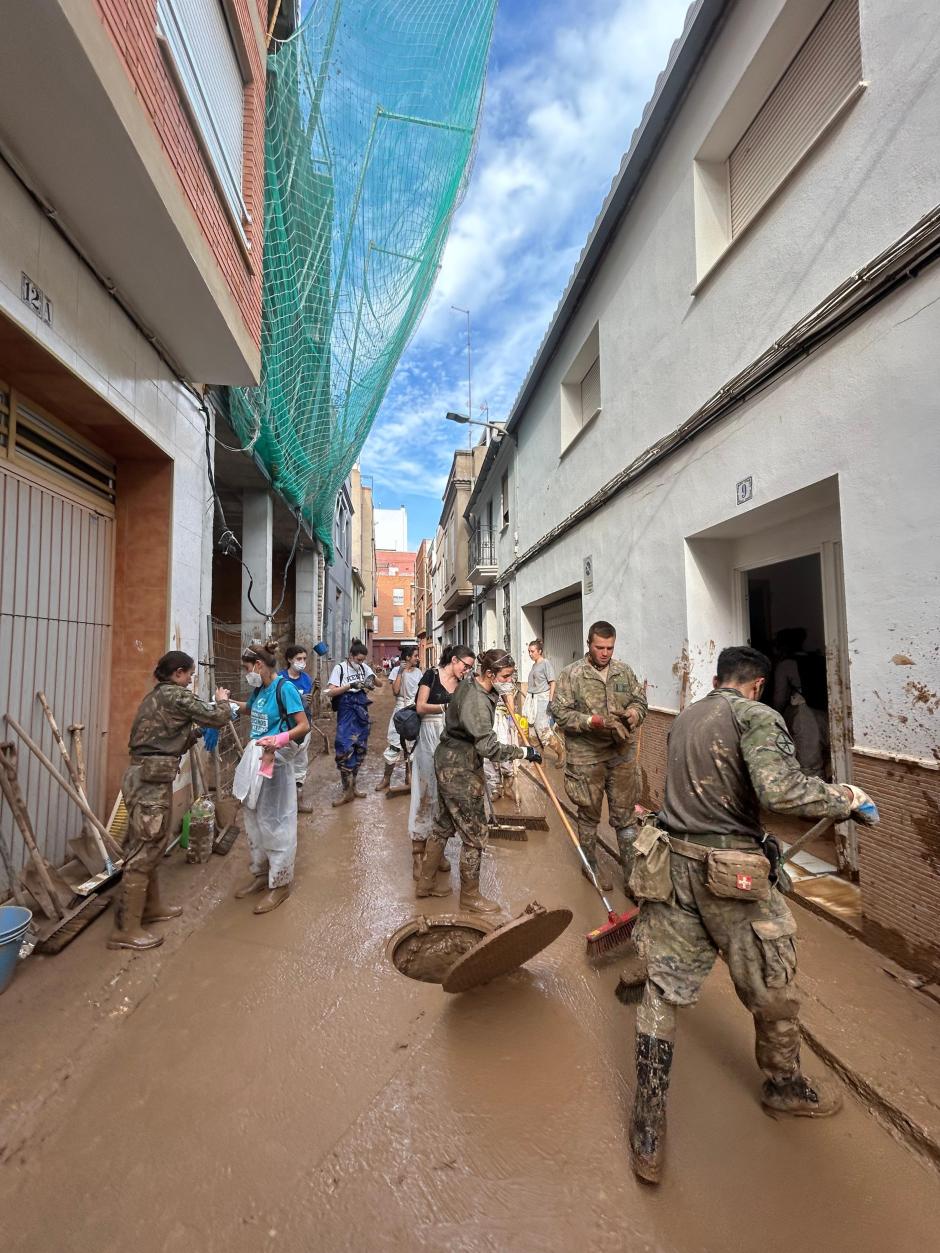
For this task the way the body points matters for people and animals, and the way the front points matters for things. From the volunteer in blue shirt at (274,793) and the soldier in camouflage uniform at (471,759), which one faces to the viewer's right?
the soldier in camouflage uniform

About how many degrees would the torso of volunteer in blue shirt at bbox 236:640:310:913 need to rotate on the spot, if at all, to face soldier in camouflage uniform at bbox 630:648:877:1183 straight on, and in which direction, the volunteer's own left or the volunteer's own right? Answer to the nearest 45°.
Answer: approximately 90° to the volunteer's own left

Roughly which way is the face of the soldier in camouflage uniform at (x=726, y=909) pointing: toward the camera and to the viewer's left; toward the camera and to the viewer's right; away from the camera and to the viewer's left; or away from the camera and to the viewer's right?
away from the camera and to the viewer's right

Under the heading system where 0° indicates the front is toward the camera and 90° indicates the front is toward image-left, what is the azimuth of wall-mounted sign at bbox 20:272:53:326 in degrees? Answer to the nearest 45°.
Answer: approximately 315°

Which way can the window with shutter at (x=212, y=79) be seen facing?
to the viewer's right

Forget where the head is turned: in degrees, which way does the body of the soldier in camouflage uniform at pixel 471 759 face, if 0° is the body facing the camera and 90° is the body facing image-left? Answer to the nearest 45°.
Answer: approximately 270°

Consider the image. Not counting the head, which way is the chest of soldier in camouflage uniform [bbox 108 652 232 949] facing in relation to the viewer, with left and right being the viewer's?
facing to the right of the viewer
